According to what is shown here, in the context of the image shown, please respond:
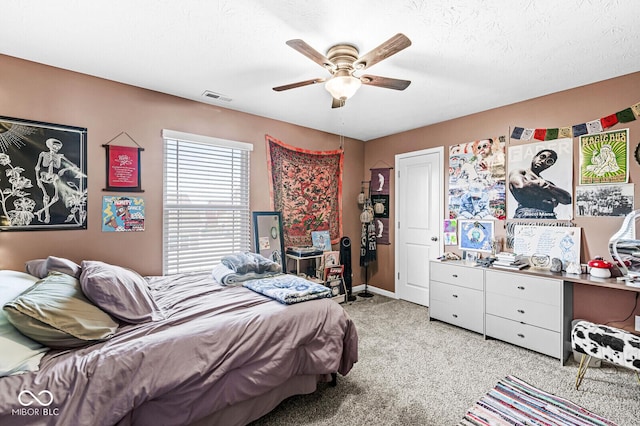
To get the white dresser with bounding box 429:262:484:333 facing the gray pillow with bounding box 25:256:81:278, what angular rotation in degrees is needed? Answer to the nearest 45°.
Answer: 0° — it already faces it

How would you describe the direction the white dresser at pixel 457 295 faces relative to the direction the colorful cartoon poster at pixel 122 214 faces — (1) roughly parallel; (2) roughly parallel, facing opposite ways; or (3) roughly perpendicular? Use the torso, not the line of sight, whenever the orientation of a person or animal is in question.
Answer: roughly perpendicular

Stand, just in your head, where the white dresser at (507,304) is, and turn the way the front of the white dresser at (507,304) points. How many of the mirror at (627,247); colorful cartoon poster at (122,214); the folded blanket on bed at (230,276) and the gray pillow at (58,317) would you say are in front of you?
3

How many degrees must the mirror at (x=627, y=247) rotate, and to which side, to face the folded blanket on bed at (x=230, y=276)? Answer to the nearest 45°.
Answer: approximately 45° to its right

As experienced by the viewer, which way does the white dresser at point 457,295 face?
facing the viewer and to the left of the viewer

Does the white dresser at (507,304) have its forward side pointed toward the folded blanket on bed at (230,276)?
yes

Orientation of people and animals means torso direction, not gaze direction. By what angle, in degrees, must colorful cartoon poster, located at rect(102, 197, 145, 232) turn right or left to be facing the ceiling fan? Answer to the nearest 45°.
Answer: approximately 45° to its left

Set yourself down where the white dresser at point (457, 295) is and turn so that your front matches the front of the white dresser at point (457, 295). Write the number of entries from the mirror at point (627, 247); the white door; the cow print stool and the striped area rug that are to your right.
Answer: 1

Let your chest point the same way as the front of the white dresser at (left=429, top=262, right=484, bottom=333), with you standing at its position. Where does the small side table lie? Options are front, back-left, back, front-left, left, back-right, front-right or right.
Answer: front-right

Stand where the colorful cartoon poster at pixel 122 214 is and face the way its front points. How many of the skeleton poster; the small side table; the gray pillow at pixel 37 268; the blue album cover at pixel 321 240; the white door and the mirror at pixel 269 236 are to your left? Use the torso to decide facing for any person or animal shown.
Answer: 4

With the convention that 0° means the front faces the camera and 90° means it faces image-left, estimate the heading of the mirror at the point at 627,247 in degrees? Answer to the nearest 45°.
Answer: approximately 0°

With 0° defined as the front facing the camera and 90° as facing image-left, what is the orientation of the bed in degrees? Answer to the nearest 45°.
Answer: approximately 315°
